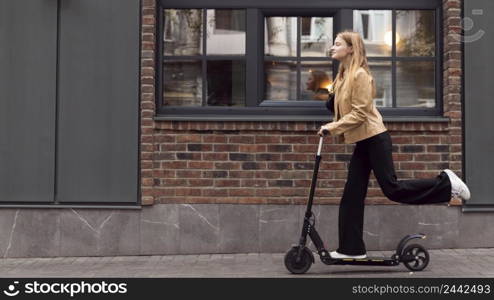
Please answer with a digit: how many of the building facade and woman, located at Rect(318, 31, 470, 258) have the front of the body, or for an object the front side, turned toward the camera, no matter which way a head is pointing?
1

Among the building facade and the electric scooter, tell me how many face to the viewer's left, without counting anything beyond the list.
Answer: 1

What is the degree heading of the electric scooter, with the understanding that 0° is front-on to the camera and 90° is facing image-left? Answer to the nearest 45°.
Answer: approximately 90°

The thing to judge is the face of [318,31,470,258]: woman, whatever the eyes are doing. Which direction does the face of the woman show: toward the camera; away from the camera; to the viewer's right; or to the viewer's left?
to the viewer's left

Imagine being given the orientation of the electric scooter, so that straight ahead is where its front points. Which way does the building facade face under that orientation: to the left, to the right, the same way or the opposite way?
to the left

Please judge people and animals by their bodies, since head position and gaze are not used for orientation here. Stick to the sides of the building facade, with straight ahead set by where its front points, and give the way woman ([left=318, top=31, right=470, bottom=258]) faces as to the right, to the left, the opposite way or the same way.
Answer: to the right

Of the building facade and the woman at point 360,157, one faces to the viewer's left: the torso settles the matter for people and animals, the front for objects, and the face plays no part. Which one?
the woman

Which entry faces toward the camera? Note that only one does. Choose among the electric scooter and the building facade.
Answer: the building facade

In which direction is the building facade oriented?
toward the camera

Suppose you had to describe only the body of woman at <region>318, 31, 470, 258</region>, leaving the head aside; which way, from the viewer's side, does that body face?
to the viewer's left
